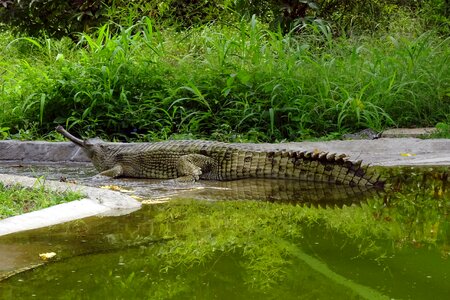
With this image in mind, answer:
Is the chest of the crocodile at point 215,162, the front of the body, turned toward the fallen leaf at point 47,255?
no

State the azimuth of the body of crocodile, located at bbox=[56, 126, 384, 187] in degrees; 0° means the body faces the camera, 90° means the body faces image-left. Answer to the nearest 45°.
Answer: approximately 90°
